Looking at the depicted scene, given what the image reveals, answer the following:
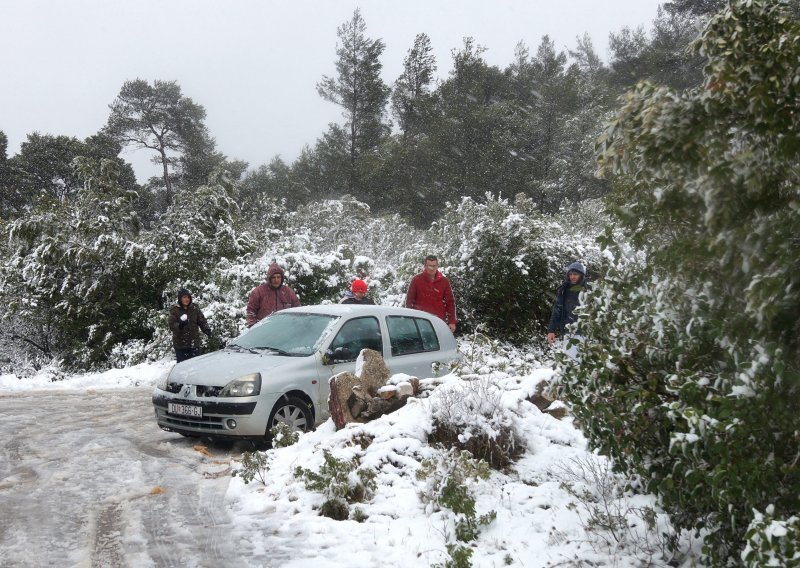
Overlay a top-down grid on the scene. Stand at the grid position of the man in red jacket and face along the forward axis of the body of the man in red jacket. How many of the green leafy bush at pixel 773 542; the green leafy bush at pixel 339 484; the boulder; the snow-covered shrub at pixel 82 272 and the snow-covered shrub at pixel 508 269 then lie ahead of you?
3

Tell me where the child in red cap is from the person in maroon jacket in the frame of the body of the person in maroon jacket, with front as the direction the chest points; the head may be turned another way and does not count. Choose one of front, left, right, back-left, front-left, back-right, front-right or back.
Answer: left

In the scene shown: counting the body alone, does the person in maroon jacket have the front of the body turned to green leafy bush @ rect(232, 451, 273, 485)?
yes

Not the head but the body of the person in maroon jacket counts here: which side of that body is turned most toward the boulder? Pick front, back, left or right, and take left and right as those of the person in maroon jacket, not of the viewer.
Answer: front

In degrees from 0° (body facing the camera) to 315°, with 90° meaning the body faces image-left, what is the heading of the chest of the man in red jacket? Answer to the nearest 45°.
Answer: approximately 0°

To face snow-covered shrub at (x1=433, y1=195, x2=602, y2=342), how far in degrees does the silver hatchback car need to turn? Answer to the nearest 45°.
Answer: approximately 180°

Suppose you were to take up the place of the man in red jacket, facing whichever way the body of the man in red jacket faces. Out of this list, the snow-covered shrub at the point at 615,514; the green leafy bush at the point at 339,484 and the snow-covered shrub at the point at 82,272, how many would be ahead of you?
2

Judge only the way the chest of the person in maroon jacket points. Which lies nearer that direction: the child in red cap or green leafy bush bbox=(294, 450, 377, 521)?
the green leafy bush

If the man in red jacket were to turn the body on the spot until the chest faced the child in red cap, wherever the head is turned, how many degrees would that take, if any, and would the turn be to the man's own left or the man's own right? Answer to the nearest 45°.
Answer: approximately 90° to the man's own right

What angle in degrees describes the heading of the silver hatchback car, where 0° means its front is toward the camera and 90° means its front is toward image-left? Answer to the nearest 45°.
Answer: approximately 45°

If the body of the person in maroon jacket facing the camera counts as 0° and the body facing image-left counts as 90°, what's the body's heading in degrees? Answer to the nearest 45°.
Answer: approximately 0°

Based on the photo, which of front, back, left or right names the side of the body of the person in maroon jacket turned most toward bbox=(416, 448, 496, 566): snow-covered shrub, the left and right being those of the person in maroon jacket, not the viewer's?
front

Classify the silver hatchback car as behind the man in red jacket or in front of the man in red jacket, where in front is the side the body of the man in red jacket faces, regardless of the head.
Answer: in front

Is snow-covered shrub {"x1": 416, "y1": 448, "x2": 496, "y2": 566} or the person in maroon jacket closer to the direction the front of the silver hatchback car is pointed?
the snow-covered shrub

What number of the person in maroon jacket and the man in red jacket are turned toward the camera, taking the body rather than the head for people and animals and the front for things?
2
